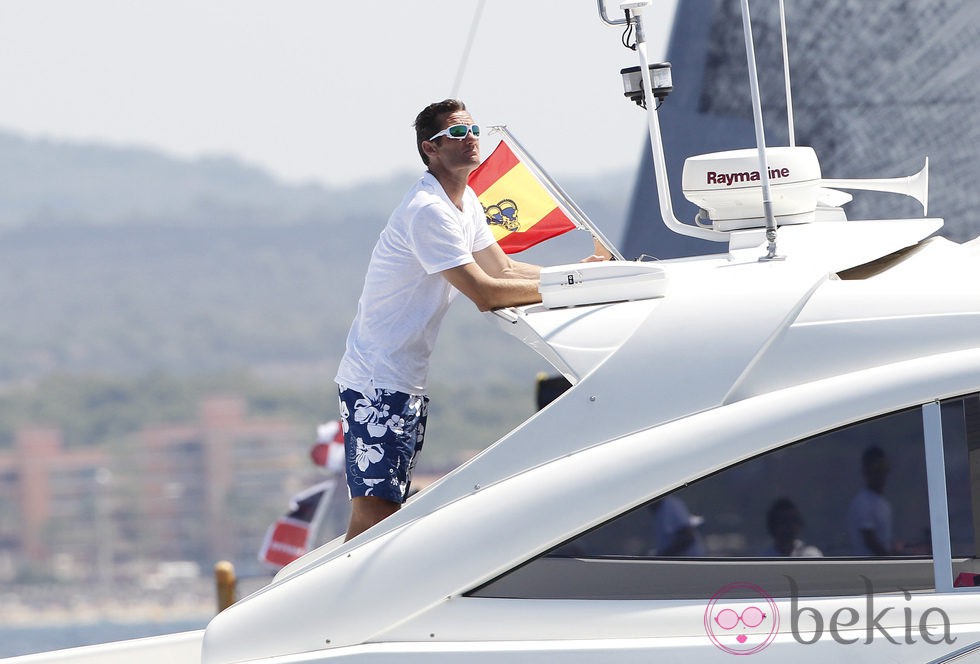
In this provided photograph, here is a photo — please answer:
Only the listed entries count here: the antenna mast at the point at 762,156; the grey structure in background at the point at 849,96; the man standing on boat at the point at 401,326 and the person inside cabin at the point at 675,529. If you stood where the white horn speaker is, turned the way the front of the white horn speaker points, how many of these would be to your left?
1

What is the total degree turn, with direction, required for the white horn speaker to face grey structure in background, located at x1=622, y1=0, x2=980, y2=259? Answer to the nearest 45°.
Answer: approximately 90° to its left

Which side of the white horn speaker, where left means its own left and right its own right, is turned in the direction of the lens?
right
